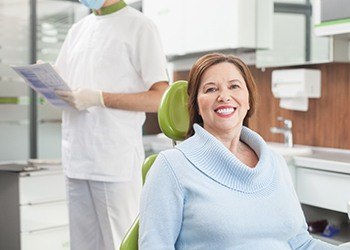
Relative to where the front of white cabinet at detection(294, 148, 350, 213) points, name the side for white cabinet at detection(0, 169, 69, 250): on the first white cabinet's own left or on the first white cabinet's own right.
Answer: on the first white cabinet's own right

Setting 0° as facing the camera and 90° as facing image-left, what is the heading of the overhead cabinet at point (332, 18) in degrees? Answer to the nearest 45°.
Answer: approximately 45°

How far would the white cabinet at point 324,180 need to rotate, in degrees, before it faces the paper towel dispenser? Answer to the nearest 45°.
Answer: approximately 135° to its right

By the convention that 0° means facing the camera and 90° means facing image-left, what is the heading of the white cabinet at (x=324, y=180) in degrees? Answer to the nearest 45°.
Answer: approximately 45°

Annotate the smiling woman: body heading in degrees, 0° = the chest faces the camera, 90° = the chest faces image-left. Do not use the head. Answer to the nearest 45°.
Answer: approximately 315°
